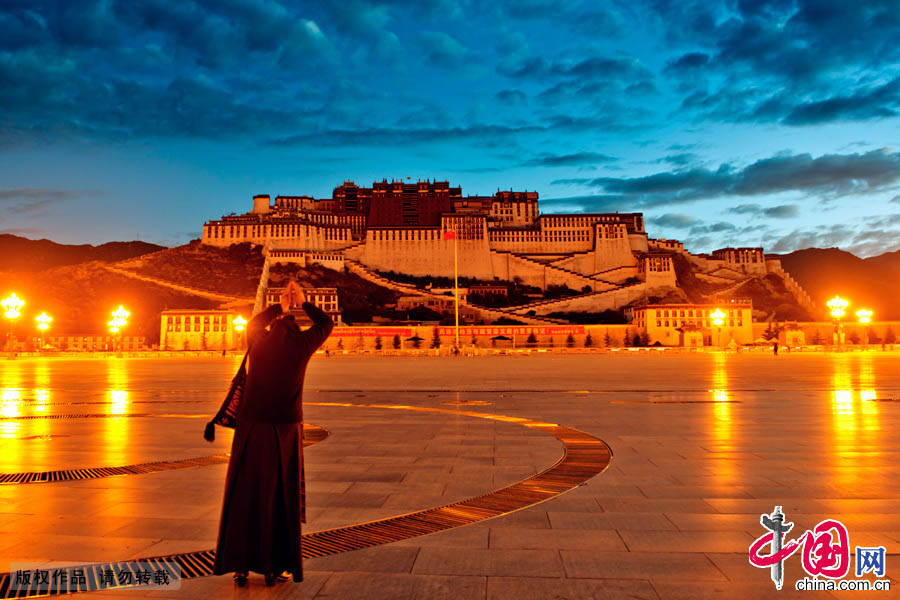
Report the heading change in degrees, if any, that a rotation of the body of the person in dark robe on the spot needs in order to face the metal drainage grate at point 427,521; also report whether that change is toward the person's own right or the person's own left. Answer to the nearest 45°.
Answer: approximately 45° to the person's own right

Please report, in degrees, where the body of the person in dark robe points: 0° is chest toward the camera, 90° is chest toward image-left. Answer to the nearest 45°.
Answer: approximately 180°

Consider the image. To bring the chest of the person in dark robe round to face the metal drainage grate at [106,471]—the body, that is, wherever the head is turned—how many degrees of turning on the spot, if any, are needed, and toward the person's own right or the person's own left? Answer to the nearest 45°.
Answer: approximately 45° to the person's own left
